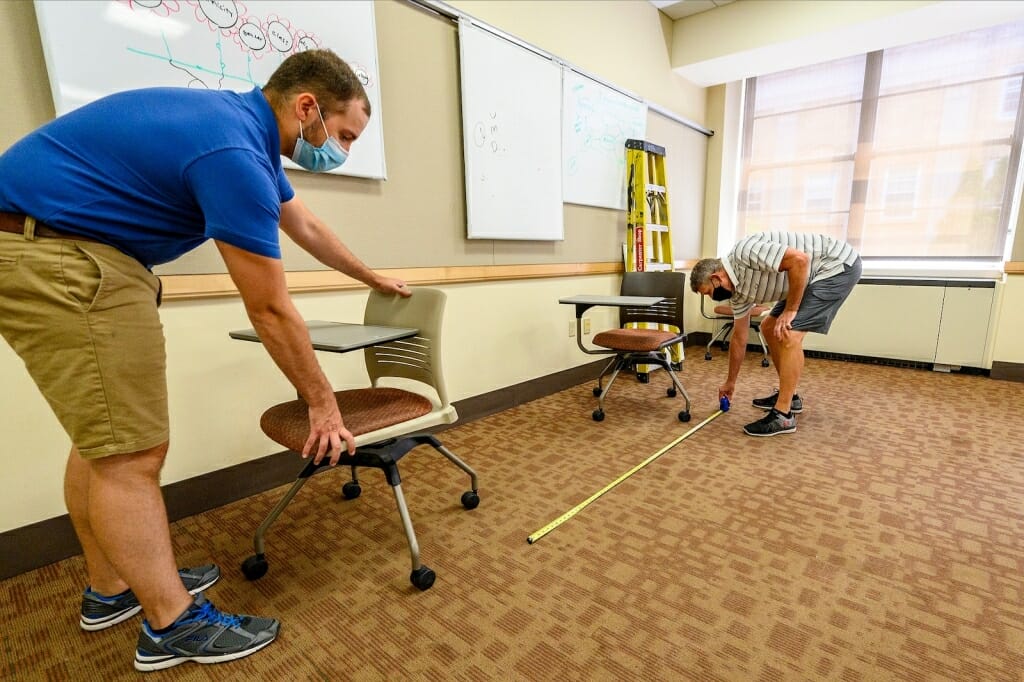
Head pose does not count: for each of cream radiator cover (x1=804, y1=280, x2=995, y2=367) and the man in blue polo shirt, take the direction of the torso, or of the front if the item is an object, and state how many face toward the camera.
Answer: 1

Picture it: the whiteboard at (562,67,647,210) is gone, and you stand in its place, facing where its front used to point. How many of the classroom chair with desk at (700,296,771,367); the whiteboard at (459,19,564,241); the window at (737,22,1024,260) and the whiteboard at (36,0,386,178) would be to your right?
2

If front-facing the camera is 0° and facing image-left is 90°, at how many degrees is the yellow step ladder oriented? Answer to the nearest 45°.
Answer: approximately 315°

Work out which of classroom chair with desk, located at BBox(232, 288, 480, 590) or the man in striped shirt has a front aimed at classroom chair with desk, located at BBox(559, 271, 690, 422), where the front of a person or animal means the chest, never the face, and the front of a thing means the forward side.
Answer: the man in striped shirt

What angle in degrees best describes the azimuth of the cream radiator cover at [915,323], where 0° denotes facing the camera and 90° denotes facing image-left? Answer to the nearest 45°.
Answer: approximately 0°

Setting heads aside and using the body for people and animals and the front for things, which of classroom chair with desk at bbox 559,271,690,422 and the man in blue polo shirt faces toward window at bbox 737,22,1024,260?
the man in blue polo shirt

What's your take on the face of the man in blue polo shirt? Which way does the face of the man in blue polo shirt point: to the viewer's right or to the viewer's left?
to the viewer's right

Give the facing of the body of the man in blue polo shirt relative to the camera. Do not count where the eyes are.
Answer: to the viewer's right

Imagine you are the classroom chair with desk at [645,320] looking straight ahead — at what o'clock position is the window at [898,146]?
The window is roughly at 6 o'clock from the classroom chair with desk.
